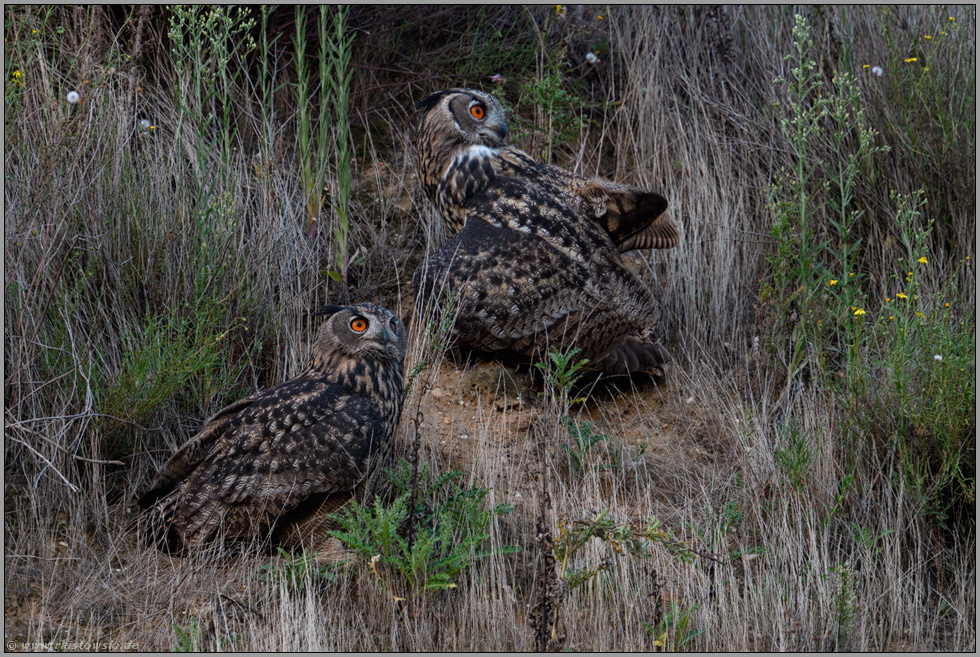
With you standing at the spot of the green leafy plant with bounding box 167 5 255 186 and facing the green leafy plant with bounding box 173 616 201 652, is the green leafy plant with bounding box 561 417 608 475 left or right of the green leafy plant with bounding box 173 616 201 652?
left

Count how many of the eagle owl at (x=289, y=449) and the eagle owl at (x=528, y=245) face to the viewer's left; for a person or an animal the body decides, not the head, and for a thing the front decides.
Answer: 1

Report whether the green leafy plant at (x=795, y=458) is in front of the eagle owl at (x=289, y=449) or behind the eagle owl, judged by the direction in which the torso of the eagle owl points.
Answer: in front

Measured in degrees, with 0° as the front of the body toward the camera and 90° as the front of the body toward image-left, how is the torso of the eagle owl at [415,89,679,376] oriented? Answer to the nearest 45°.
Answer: approximately 90°

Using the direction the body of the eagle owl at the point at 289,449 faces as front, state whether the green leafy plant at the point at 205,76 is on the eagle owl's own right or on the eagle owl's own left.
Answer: on the eagle owl's own left

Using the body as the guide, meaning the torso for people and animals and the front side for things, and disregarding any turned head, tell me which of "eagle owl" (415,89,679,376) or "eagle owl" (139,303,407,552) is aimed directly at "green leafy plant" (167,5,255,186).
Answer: "eagle owl" (415,89,679,376)

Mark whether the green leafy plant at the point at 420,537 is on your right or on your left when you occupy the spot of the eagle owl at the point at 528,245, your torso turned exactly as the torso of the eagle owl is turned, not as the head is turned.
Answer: on your left

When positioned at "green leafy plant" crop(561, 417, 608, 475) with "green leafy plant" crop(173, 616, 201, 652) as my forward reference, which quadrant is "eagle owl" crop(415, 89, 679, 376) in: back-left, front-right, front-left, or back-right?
back-right

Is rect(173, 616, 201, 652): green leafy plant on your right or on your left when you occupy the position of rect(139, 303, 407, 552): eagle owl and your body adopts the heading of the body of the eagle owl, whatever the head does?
on your right

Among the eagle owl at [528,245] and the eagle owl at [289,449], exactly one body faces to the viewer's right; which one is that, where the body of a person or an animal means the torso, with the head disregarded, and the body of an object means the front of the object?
the eagle owl at [289,449]

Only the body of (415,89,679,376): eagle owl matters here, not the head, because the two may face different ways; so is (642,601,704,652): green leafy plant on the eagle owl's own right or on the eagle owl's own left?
on the eagle owl's own left

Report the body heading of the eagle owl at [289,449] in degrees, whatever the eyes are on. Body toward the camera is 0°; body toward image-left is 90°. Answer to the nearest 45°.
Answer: approximately 270°

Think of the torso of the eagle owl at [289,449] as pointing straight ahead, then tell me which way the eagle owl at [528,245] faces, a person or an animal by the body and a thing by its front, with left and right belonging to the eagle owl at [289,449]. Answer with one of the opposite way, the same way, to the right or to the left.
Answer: the opposite way

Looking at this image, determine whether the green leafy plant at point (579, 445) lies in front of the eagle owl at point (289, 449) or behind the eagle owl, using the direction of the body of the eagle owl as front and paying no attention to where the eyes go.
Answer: in front
